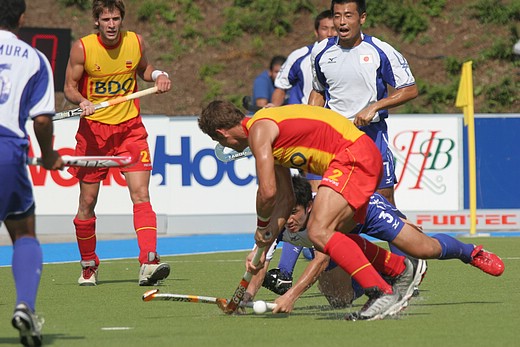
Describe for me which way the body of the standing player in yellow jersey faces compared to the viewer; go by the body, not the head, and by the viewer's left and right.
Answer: facing the viewer

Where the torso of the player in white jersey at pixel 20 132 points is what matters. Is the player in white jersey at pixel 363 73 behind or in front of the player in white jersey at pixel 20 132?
in front

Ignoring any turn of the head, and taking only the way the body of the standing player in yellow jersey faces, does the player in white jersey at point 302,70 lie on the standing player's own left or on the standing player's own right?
on the standing player's own left

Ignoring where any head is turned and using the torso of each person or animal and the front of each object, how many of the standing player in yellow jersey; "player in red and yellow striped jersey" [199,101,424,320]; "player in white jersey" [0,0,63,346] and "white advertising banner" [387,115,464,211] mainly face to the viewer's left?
1

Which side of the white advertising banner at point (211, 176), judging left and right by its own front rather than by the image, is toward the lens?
front

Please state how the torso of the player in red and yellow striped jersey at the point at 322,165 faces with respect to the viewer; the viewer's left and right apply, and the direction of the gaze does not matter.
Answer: facing to the left of the viewer

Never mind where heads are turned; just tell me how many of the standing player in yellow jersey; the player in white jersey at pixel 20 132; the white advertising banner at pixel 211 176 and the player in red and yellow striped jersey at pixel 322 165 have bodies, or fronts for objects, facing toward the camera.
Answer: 2

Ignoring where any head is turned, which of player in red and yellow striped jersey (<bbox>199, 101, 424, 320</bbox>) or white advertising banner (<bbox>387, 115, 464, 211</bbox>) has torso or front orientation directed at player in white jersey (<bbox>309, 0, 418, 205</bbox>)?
the white advertising banner

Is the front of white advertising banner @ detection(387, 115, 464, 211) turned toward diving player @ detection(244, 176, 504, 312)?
yes

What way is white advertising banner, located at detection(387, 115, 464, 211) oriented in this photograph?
toward the camera

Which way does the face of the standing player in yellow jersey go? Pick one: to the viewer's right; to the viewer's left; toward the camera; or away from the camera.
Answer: toward the camera

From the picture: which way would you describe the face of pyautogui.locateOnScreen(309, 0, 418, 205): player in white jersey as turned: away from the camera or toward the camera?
toward the camera

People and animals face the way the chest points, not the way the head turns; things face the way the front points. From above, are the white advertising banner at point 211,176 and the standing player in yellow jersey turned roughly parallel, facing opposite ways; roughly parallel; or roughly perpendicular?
roughly parallel

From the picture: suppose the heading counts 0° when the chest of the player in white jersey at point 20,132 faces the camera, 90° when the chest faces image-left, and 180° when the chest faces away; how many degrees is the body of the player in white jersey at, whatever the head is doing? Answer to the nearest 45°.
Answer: approximately 225°

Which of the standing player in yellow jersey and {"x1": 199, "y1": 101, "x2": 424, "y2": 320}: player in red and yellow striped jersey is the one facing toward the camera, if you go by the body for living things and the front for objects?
the standing player in yellow jersey
